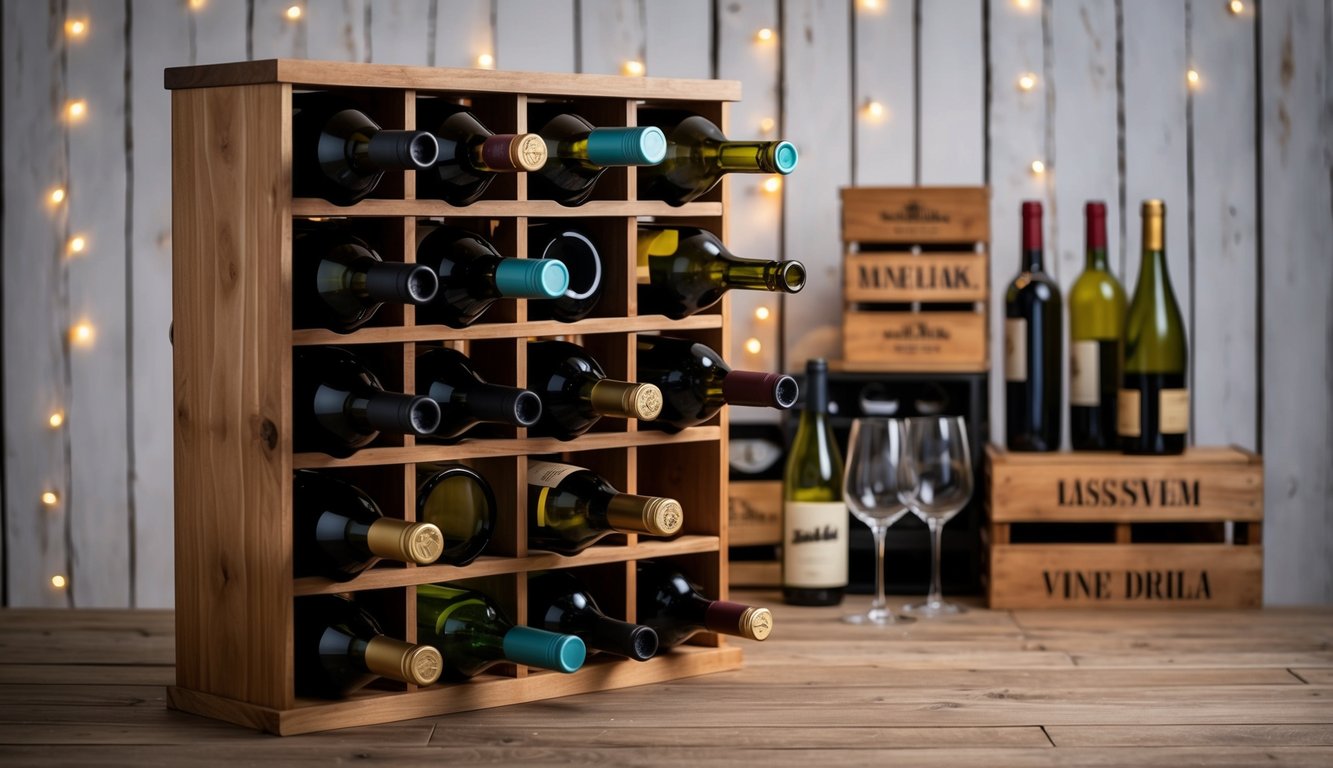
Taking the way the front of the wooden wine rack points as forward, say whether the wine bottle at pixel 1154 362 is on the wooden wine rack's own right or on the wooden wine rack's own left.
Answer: on the wooden wine rack's own left

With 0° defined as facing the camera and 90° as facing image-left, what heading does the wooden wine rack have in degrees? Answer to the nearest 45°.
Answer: approximately 315°

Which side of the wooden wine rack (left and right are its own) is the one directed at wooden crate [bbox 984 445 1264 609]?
left

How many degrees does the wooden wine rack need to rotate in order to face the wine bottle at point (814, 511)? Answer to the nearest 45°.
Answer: approximately 90° to its left
